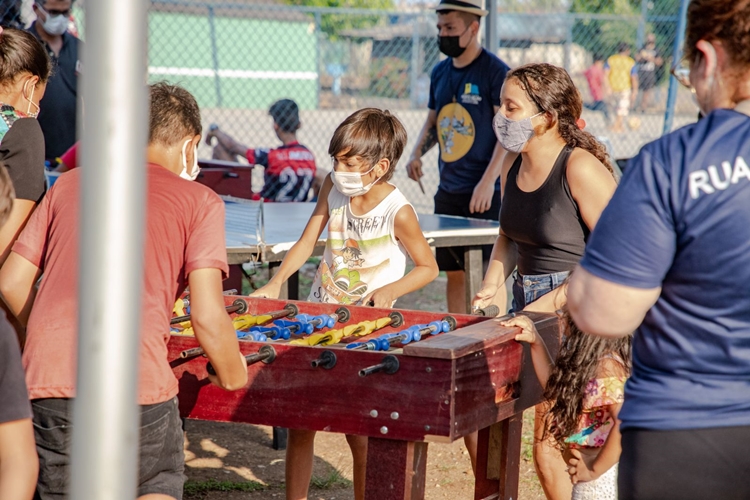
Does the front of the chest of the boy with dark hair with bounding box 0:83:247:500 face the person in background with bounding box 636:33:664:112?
yes

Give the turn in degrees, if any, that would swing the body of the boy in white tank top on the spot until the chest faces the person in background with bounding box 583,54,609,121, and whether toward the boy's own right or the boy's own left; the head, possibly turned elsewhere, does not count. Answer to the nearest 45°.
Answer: approximately 135° to the boy's own right

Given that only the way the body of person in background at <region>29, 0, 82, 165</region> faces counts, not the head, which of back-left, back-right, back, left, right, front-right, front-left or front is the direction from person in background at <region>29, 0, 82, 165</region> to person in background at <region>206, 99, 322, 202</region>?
left

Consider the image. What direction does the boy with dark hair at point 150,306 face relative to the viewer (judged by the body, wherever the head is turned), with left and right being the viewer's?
facing away from the viewer and to the right of the viewer

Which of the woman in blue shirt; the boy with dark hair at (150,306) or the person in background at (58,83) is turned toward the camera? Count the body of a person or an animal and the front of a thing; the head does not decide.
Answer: the person in background

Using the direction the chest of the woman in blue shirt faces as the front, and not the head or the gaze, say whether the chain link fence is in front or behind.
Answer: in front

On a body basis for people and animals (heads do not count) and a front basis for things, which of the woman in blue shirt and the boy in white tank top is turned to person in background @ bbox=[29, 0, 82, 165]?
the woman in blue shirt

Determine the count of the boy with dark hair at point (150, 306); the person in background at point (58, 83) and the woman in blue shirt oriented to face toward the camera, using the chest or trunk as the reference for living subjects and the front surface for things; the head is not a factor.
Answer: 1

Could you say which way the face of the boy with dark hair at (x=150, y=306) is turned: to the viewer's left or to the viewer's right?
to the viewer's right

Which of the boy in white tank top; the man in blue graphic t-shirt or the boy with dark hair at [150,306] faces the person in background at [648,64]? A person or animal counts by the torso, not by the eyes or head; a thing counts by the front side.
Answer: the boy with dark hair

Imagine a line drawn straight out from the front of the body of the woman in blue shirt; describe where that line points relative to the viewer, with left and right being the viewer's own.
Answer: facing away from the viewer and to the left of the viewer

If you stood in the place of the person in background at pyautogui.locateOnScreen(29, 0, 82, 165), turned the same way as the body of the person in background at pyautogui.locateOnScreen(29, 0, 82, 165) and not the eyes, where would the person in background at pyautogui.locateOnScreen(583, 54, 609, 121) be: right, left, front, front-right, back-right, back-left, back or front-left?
back-left
